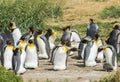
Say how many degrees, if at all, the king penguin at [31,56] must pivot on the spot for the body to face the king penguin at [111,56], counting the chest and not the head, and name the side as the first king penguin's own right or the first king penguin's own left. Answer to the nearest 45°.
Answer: approximately 90° to the first king penguin's own left

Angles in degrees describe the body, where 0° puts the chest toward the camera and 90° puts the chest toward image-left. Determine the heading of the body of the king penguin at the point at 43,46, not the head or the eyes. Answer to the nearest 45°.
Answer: approximately 45°

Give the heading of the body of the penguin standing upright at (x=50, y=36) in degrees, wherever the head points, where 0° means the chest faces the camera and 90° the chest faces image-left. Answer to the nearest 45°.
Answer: approximately 315°
